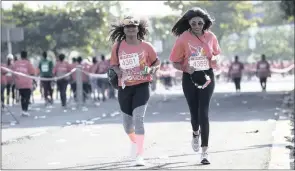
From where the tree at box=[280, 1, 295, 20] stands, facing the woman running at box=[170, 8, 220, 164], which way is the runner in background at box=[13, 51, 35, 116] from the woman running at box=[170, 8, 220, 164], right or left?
right

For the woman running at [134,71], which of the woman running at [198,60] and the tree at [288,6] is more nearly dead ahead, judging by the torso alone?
the woman running

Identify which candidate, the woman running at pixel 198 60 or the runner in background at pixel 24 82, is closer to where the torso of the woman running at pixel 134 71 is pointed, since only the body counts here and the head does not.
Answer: the woman running

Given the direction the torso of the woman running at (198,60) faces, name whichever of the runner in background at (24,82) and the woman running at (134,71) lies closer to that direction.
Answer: the woman running
